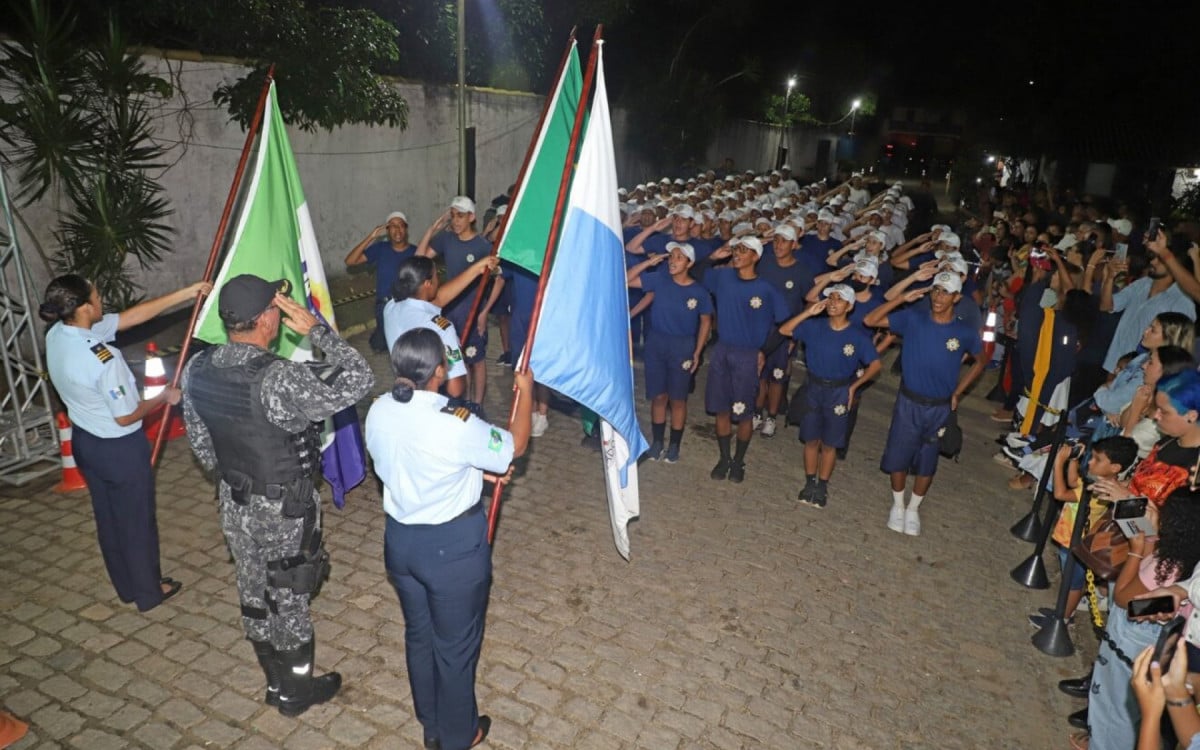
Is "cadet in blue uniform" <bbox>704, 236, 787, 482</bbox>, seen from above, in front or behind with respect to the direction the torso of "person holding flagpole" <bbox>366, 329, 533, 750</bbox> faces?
in front

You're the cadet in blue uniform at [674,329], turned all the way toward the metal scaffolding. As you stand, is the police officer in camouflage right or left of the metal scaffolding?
left

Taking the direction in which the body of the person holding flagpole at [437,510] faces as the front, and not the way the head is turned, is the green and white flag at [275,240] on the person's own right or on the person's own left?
on the person's own left

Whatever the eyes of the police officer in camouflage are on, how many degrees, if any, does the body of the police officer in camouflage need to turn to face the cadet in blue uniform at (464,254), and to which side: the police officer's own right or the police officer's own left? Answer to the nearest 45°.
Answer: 0° — they already face them

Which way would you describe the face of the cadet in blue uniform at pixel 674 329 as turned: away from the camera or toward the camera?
toward the camera

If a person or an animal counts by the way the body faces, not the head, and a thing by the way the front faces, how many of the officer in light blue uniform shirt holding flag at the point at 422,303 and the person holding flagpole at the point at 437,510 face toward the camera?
0

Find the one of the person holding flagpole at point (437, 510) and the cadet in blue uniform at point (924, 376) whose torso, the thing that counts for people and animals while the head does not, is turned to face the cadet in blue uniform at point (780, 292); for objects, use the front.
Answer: the person holding flagpole

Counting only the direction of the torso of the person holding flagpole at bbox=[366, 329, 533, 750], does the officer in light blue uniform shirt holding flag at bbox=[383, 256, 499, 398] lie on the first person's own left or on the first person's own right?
on the first person's own left

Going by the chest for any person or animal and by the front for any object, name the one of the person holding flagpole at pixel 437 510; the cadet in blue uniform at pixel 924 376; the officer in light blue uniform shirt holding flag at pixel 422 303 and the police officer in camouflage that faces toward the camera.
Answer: the cadet in blue uniform at pixel 924 376

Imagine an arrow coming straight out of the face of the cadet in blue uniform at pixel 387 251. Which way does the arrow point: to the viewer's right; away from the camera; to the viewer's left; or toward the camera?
toward the camera

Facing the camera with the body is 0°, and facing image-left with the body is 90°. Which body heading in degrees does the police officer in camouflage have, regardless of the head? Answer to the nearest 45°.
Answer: approximately 225°

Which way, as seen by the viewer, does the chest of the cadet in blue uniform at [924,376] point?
toward the camera

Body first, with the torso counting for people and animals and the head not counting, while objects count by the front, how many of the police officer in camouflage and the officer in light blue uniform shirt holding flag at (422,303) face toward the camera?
0

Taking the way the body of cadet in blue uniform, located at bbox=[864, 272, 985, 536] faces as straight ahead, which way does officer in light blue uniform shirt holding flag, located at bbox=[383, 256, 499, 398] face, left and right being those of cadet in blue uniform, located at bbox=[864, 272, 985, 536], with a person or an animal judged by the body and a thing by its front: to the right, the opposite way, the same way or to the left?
the opposite way

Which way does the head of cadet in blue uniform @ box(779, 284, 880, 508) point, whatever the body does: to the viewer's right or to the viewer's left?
to the viewer's left

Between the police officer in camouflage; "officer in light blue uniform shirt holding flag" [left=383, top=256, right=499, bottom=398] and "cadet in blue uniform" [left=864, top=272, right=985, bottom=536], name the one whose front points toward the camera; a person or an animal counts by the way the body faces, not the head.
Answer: "cadet in blue uniform" [left=864, top=272, right=985, bottom=536]

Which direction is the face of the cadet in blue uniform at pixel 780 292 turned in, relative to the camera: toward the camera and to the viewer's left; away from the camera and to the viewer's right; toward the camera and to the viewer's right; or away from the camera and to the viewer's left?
toward the camera and to the viewer's left

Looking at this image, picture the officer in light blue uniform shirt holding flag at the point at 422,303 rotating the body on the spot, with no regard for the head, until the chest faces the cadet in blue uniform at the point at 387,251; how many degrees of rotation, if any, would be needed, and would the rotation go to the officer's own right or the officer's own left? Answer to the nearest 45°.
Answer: approximately 45° to the officer's own left

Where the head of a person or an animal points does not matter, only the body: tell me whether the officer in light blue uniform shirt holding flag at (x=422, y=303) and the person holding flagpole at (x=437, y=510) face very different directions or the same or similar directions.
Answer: same or similar directions

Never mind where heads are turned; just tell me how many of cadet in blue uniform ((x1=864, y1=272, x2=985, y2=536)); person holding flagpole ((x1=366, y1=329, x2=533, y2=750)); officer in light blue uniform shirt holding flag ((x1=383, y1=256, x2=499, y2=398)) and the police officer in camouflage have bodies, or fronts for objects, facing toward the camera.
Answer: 1
